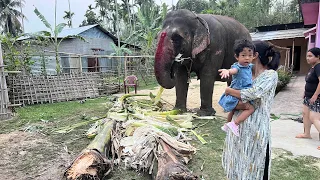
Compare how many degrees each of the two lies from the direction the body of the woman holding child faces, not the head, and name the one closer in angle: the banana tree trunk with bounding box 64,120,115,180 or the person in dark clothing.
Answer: the banana tree trunk

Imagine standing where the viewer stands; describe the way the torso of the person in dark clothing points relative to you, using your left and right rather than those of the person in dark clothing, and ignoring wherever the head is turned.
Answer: facing to the left of the viewer

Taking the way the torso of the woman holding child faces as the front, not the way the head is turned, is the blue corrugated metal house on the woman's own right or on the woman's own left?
on the woman's own right

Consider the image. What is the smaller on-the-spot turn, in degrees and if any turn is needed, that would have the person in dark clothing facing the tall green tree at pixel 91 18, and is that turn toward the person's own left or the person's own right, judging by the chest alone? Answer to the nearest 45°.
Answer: approximately 45° to the person's own right

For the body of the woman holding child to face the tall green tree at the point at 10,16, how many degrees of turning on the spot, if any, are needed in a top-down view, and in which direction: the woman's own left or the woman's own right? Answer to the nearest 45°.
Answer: approximately 45° to the woman's own right

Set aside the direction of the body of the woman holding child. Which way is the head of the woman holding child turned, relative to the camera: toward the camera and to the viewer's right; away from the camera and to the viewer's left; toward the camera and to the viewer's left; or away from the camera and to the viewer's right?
away from the camera and to the viewer's left

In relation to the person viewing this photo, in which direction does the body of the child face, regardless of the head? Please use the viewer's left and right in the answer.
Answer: facing the viewer and to the right of the viewer

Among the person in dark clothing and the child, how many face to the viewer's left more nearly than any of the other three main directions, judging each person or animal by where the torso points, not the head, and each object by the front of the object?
1

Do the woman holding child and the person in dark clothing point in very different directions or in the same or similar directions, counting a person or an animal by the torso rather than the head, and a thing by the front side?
same or similar directions

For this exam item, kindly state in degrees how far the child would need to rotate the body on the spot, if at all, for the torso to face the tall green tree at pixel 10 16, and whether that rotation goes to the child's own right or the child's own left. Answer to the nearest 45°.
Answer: approximately 180°

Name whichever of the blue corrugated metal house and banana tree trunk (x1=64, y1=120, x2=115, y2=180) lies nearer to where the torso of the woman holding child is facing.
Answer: the banana tree trunk

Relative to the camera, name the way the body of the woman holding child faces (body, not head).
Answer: to the viewer's left
